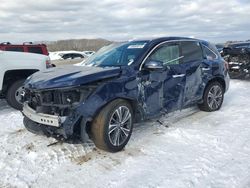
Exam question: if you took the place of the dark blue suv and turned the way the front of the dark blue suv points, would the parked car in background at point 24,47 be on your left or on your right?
on your right

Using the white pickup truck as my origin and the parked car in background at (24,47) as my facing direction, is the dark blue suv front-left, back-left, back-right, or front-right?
back-right

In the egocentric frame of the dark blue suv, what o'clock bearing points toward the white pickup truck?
The white pickup truck is roughly at 3 o'clock from the dark blue suv.

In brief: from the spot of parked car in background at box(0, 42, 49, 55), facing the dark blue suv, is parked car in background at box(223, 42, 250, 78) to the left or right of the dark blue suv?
left

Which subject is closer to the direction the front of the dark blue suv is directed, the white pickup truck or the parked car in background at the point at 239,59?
the white pickup truck

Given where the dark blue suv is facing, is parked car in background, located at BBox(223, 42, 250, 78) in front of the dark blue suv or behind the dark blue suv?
behind

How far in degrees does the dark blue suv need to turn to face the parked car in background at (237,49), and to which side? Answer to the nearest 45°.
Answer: approximately 180°

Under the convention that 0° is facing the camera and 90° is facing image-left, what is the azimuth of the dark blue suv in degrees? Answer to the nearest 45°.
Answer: approximately 45°
